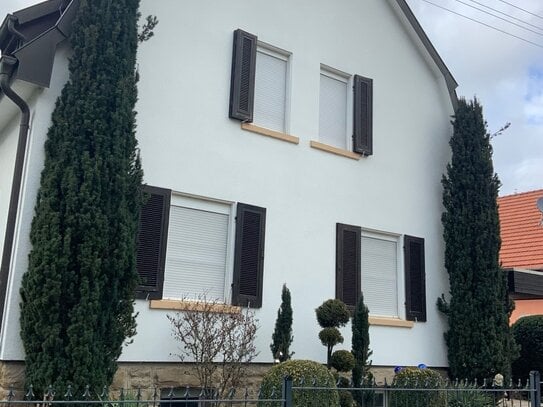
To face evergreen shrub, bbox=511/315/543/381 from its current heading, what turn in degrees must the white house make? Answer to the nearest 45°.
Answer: approximately 90° to its left

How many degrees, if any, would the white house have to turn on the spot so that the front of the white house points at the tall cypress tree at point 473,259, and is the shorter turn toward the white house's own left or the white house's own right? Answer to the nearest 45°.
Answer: approximately 90° to the white house's own left

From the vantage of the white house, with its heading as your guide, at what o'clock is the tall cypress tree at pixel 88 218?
The tall cypress tree is roughly at 3 o'clock from the white house.

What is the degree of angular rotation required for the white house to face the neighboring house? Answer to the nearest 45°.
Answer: approximately 90° to its left
